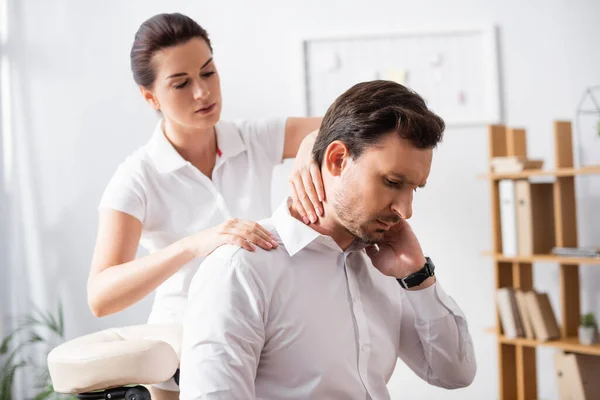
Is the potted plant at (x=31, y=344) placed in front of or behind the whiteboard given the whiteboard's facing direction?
in front

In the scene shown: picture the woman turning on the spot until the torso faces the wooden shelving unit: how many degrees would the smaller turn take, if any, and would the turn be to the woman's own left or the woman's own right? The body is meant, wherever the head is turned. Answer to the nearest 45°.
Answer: approximately 90° to the woman's own left

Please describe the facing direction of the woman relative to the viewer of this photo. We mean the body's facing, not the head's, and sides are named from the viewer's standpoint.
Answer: facing the viewer and to the right of the viewer

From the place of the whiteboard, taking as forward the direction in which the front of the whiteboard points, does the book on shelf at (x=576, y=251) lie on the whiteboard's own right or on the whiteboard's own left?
on the whiteboard's own left

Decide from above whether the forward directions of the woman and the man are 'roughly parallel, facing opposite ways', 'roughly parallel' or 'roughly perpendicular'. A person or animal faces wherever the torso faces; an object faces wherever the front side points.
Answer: roughly parallel

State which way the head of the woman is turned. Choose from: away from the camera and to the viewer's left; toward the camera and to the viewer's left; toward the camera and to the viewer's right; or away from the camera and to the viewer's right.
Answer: toward the camera and to the viewer's right

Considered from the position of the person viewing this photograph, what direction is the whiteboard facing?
facing the viewer and to the left of the viewer

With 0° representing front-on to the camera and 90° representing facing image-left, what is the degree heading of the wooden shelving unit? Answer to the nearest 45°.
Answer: approximately 45°

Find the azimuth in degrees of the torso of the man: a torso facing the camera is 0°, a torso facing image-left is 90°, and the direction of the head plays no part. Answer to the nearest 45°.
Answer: approximately 315°

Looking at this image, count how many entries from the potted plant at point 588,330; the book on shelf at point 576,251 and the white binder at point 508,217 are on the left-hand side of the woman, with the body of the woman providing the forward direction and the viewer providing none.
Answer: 3

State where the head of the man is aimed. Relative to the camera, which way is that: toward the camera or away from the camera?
toward the camera

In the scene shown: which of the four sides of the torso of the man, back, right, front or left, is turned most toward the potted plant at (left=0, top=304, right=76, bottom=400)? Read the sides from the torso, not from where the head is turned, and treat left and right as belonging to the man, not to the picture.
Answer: back

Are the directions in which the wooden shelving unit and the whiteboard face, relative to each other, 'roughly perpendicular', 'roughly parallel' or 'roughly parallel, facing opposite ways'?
roughly parallel

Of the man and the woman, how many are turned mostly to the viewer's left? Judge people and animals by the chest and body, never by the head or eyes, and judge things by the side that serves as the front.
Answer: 0
